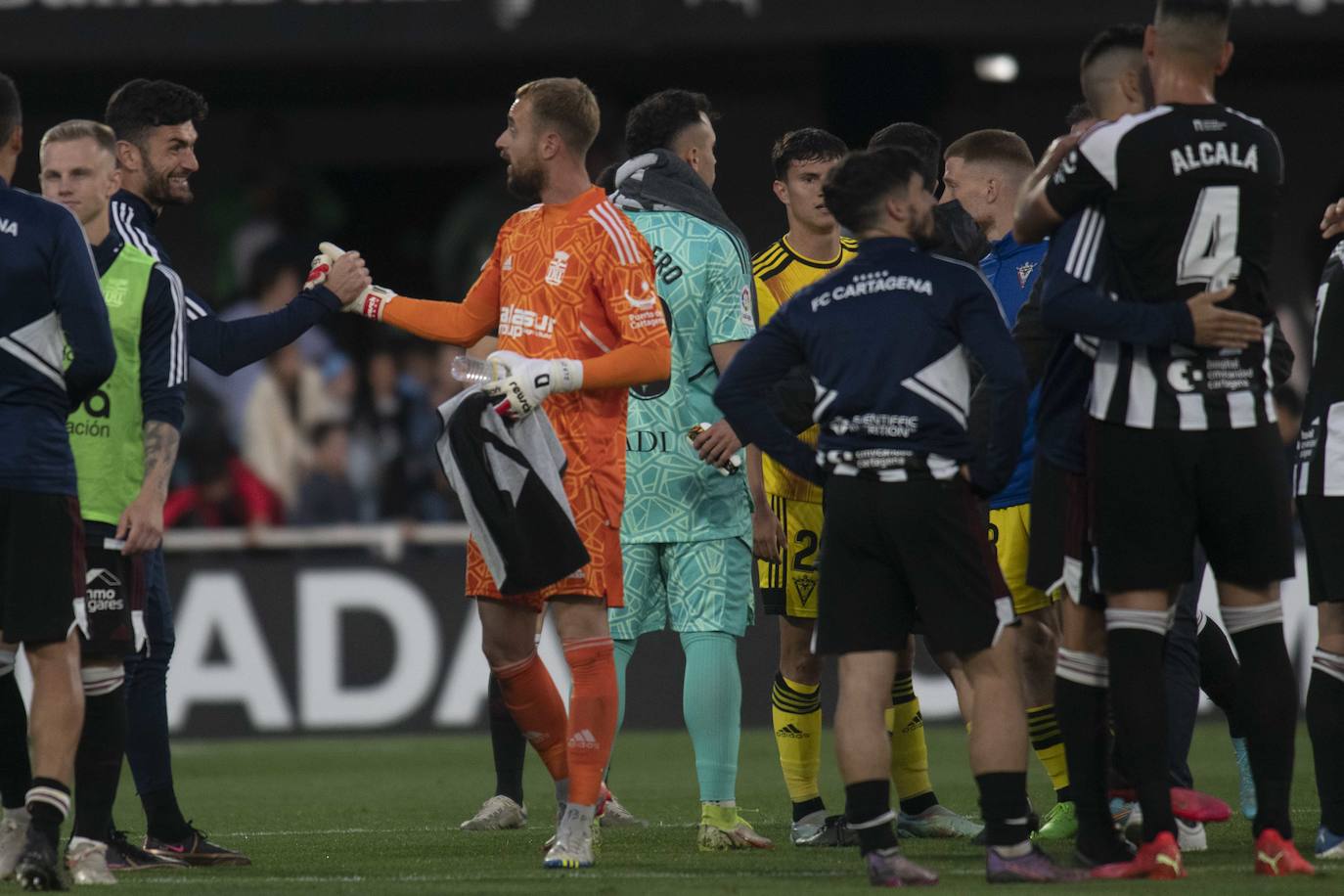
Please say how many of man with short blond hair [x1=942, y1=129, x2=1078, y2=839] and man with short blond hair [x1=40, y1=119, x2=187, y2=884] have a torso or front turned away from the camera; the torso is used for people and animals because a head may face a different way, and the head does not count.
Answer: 0

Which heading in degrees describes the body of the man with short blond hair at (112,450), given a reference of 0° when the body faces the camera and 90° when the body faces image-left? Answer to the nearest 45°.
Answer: approximately 45°

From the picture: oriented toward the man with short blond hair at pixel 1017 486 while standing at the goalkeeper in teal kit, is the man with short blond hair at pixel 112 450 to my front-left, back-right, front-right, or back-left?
back-right

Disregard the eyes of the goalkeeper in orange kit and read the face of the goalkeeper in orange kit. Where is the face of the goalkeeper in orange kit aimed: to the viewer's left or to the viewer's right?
to the viewer's left

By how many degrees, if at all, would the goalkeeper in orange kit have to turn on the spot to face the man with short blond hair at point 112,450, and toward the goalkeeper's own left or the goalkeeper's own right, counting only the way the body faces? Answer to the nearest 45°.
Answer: approximately 45° to the goalkeeper's own right

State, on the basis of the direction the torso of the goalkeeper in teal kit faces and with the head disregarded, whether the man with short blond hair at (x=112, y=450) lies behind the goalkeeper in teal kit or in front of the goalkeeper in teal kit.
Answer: behind

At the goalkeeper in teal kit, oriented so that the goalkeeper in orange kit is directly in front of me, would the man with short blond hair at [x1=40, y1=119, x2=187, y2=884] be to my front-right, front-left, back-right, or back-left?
front-right

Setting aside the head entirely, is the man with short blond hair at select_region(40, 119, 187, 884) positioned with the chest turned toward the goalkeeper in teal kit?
no

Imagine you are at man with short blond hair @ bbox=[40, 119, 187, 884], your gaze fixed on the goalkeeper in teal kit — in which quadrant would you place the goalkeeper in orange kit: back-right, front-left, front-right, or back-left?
front-right

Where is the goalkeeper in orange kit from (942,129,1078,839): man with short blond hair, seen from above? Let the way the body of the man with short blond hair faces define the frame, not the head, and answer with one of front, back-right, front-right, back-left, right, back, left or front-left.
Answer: front

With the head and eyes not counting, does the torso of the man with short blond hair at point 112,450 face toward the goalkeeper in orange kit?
no

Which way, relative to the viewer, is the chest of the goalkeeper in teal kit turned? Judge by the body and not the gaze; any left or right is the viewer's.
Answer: facing away from the viewer and to the right of the viewer

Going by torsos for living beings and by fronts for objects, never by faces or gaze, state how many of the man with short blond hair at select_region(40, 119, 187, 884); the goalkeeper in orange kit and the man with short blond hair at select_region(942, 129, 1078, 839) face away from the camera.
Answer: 0

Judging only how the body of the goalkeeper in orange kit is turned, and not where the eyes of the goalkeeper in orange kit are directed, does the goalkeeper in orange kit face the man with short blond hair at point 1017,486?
no
